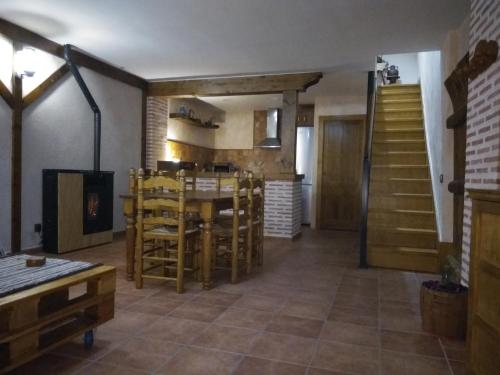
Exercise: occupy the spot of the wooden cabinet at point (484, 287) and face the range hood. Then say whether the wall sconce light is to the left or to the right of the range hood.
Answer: left

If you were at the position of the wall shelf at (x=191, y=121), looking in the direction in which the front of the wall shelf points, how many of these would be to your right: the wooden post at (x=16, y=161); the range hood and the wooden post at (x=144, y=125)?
2

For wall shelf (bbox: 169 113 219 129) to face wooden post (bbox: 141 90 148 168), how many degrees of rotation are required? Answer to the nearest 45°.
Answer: approximately 90° to its right

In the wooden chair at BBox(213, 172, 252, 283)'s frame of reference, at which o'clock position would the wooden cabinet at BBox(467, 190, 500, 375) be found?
The wooden cabinet is roughly at 8 o'clock from the wooden chair.

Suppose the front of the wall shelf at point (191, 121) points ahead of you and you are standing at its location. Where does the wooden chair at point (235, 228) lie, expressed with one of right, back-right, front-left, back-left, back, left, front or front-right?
front-right

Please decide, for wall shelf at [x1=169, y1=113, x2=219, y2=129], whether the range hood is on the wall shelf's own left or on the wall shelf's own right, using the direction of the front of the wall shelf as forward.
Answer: on the wall shelf's own left

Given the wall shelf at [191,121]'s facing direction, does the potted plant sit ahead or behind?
ahead

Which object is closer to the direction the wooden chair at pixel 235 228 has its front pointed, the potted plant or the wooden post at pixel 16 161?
the wooden post

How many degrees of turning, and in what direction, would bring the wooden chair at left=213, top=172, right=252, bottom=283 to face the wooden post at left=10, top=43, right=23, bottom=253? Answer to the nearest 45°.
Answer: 0° — it already faces it

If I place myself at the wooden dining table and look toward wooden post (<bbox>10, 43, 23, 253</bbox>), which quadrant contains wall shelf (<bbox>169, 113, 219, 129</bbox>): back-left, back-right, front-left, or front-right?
front-right

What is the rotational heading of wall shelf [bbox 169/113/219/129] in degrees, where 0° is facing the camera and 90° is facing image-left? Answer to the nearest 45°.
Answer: approximately 315°

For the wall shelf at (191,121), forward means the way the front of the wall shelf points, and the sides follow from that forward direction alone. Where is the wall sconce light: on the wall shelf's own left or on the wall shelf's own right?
on the wall shelf's own right

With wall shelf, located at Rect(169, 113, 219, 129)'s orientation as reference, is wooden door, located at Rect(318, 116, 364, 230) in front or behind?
in front

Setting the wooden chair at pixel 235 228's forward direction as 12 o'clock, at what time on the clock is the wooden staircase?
The wooden staircase is roughly at 5 o'clock from the wooden chair.

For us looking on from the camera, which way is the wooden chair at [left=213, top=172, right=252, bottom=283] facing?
facing to the left of the viewer

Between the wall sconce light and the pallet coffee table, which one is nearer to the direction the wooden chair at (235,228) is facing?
the wall sconce light
